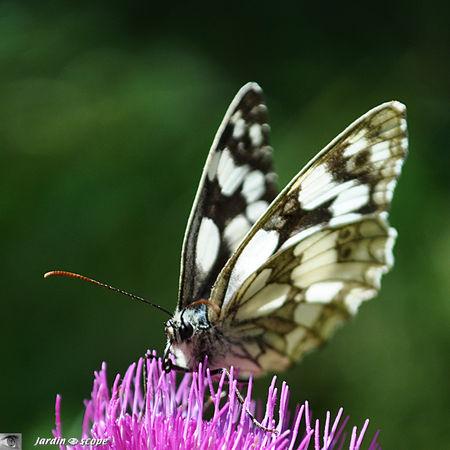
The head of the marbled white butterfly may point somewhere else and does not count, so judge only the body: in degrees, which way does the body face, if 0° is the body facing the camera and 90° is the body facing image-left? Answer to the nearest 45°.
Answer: approximately 45°
